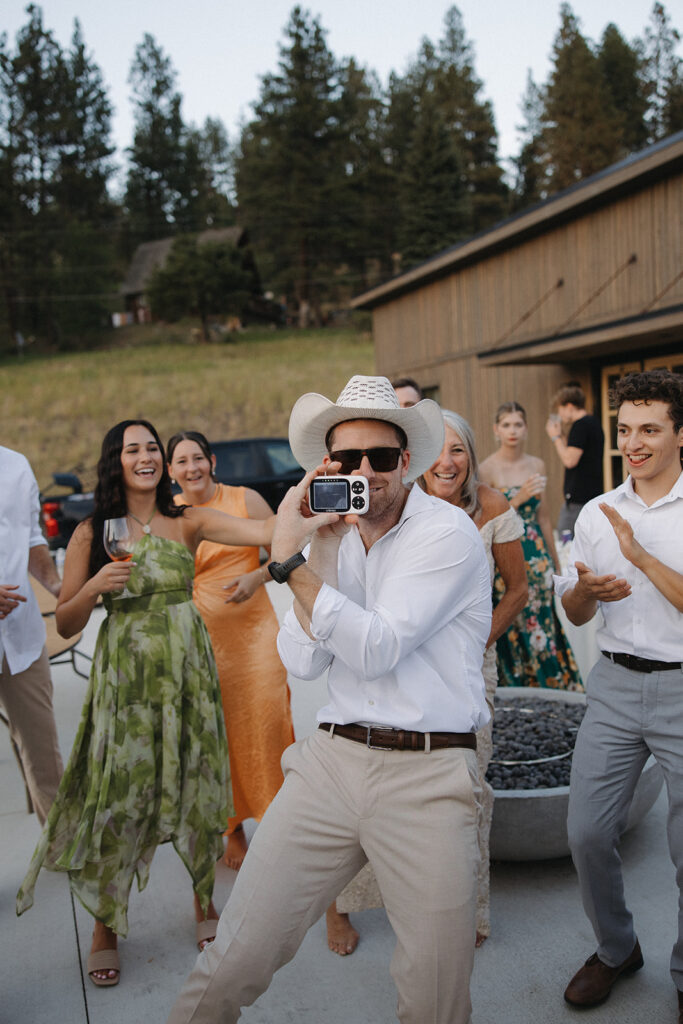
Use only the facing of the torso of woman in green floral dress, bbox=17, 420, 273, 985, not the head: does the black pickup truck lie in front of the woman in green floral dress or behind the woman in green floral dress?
behind

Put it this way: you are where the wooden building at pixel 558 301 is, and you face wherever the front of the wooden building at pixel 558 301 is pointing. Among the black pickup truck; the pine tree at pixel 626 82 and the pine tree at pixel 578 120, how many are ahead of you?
1

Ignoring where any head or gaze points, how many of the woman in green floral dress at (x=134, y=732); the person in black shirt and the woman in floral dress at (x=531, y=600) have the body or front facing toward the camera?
2

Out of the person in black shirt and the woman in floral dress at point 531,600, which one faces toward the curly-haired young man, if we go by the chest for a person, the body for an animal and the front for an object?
the woman in floral dress

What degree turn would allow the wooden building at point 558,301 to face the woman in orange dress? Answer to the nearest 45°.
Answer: approximately 45° to its left

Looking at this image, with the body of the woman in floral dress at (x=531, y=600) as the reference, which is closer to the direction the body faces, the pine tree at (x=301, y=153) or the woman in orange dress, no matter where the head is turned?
the woman in orange dress

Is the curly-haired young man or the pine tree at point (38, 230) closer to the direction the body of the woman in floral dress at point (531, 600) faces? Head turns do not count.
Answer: the curly-haired young man

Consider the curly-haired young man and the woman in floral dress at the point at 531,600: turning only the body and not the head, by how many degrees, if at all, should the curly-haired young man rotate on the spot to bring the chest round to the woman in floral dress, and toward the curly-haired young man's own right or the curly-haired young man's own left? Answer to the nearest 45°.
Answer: approximately 135° to the curly-haired young man's own right

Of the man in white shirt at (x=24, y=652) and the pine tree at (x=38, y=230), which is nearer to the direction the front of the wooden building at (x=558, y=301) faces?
the man in white shirt

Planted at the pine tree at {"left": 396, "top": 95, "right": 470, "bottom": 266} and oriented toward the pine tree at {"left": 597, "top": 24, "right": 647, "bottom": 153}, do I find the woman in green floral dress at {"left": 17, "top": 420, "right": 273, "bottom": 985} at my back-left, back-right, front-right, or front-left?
back-right

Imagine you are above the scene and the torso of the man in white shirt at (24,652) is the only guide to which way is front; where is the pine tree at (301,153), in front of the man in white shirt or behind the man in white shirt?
behind
